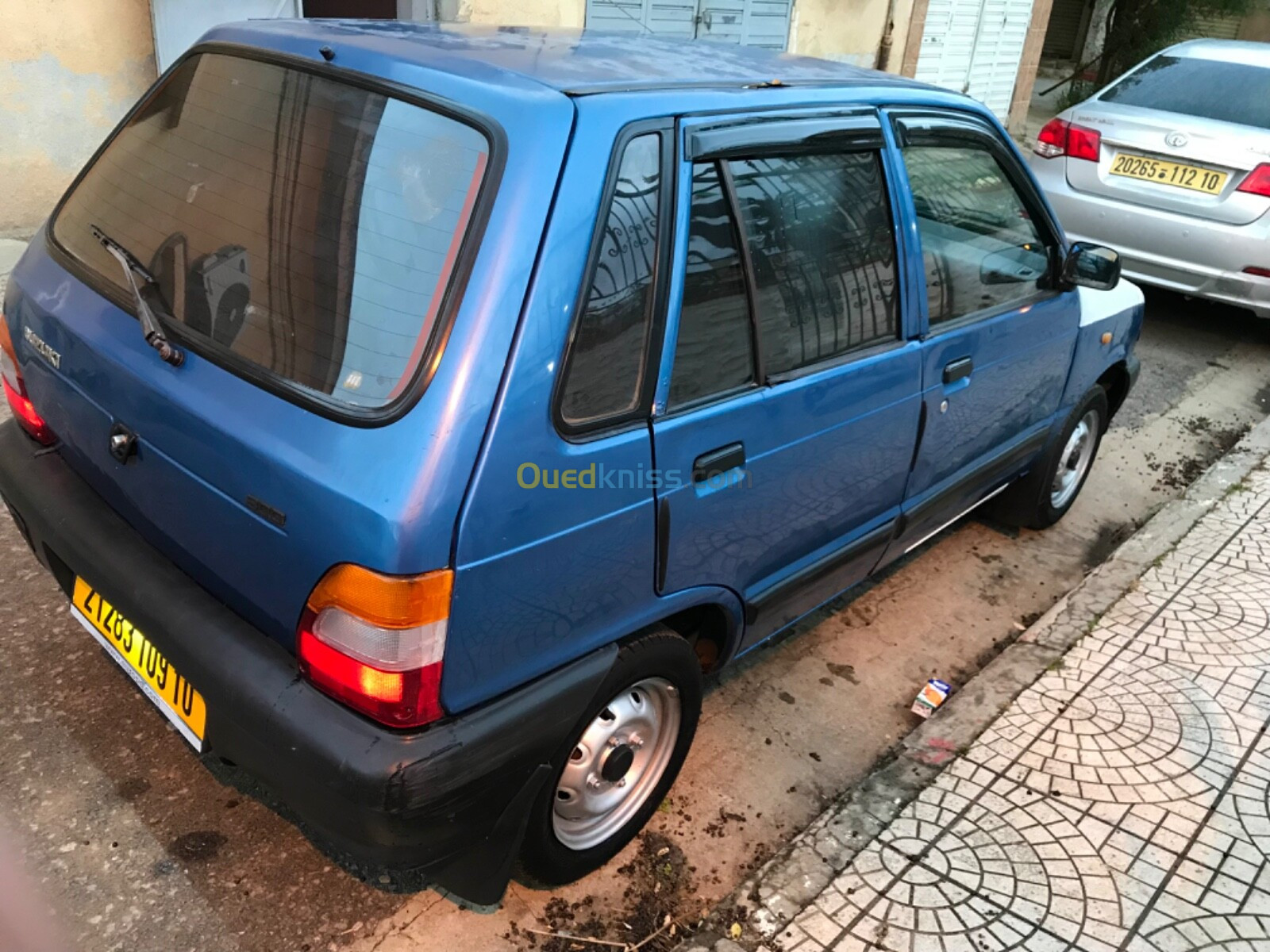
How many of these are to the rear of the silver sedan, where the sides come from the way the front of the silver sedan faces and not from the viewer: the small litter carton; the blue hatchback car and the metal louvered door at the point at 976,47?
2

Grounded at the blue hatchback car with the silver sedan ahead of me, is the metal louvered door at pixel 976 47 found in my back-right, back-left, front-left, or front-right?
front-left

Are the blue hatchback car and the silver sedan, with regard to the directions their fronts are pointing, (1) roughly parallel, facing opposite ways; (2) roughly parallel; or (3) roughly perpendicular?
roughly parallel

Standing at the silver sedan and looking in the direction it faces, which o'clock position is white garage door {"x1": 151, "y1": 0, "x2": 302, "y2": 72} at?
The white garage door is roughly at 8 o'clock from the silver sedan.

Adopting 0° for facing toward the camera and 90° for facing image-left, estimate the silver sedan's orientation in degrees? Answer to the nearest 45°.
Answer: approximately 180°

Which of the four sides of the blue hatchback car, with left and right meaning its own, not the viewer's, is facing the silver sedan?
front

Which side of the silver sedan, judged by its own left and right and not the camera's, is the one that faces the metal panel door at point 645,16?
left

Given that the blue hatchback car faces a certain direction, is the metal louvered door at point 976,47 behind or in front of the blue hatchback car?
in front

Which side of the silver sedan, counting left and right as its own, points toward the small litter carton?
back

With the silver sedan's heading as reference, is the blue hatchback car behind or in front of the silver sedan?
behind

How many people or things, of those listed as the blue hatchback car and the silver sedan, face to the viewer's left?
0

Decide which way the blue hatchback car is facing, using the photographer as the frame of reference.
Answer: facing away from the viewer and to the right of the viewer
